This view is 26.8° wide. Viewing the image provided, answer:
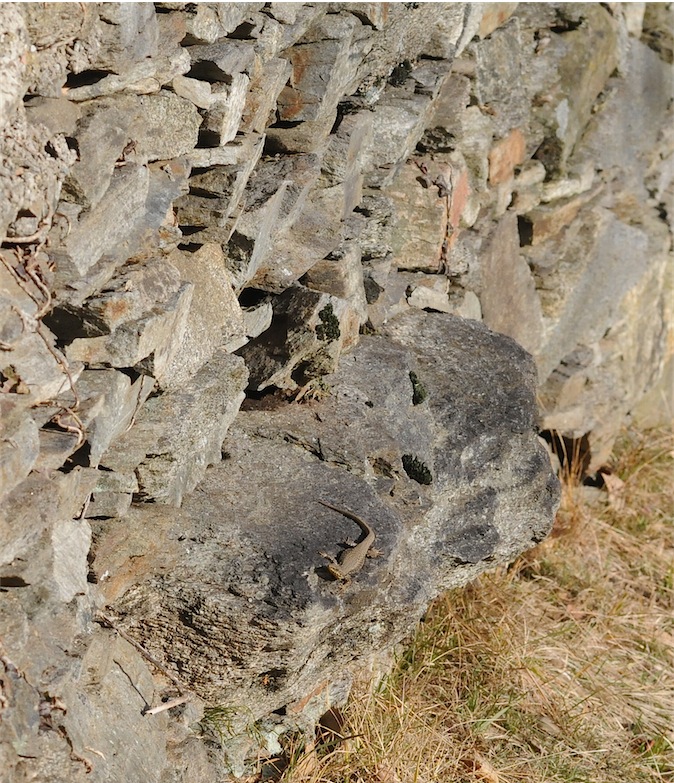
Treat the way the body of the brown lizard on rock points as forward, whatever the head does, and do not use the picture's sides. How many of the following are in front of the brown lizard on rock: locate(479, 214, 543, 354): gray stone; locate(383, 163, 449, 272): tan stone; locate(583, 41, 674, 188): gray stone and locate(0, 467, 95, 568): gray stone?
1

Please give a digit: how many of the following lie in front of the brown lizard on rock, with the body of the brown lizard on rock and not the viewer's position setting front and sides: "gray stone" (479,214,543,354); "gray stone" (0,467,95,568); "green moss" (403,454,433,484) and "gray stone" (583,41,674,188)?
1

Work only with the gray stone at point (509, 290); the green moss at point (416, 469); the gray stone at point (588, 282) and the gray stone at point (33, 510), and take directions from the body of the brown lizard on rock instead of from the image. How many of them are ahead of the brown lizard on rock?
1

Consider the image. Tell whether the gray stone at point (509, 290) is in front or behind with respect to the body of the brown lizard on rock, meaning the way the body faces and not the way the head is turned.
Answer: behind

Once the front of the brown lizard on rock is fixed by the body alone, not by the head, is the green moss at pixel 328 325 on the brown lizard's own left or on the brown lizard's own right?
on the brown lizard's own right

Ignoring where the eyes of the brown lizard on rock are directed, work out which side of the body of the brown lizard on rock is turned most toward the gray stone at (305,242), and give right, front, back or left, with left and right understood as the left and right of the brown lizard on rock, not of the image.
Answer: right

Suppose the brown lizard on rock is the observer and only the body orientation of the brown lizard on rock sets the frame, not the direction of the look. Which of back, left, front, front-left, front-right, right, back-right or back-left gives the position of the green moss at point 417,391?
back-right

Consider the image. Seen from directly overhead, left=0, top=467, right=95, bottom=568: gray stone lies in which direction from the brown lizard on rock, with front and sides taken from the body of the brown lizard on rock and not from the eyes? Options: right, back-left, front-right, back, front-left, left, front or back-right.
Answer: front

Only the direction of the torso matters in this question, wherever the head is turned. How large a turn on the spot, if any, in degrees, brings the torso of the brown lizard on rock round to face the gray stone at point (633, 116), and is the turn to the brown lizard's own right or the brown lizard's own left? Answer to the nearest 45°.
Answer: approximately 135° to the brown lizard's own right
